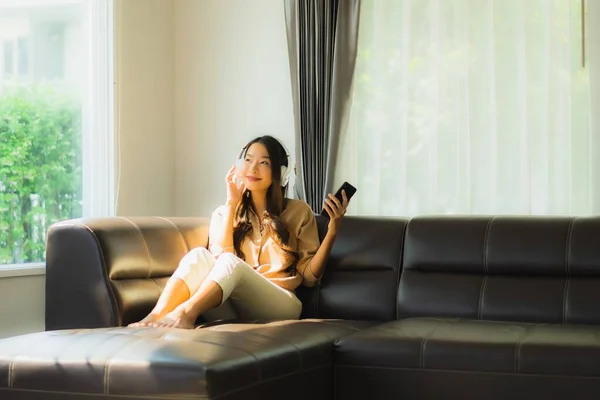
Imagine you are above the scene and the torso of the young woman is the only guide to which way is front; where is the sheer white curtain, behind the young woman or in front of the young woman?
behind

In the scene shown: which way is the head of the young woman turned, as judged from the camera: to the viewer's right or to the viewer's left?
to the viewer's left

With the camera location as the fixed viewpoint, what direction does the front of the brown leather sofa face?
facing the viewer

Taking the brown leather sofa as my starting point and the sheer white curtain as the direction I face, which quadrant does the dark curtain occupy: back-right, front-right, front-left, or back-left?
front-left

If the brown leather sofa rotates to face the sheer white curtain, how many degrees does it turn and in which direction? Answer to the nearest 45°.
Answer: approximately 135° to its left

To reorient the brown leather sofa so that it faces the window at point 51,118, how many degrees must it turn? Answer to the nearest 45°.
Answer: approximately 135° to its right

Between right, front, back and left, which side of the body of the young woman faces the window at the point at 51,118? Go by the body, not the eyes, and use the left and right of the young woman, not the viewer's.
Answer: right

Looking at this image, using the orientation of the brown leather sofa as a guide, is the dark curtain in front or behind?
behind
